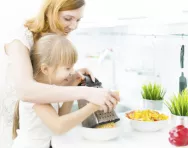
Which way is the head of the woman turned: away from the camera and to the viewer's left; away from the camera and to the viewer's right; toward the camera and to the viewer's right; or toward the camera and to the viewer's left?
toward the camera and to the viewer's right

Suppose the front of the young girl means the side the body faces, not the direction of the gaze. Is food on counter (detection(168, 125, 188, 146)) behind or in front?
in front

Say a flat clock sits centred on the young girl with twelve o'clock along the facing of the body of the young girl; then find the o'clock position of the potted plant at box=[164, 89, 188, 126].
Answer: The potted plant is roughly at 12 o'clock from the young girl.

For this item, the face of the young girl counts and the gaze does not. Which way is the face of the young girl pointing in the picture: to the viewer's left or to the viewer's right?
to the viewer's right

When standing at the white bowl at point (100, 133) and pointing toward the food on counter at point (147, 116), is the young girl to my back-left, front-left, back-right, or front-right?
back-left

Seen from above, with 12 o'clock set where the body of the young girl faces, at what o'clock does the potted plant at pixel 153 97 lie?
The potted plant is roughly at 11 o'clock from the young girl.

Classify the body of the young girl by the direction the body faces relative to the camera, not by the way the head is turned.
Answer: to the viewer's right
